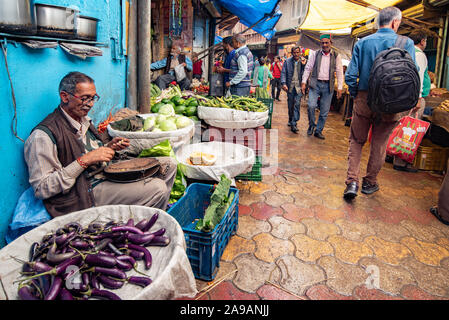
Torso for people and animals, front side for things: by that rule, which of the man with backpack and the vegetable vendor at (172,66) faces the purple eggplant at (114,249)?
the vegetable vendor

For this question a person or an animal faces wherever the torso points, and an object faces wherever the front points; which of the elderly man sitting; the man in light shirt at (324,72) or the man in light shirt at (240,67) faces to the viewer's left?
the man in light shirt at (240,67)

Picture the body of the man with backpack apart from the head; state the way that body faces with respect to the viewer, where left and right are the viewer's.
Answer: facing away from the viewer

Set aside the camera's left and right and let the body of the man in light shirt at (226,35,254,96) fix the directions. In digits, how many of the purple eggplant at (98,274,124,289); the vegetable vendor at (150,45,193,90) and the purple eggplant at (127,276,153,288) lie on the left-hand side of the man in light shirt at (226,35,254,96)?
2

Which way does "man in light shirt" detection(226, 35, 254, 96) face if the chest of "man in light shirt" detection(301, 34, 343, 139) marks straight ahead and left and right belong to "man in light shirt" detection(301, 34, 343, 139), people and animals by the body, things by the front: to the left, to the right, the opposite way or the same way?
to the right

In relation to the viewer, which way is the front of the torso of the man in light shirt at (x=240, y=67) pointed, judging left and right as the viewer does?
facing to the left of the viewer

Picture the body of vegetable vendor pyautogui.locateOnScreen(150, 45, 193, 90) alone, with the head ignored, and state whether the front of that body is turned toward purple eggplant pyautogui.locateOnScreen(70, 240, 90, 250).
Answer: yes

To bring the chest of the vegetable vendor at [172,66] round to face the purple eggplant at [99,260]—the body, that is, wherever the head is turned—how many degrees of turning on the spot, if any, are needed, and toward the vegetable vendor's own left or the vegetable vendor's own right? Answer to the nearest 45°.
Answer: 0° — they already face it

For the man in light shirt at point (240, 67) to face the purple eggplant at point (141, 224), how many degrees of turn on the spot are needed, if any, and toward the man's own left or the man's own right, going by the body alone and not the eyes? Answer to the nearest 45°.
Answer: approximately 90° to the man's own left
